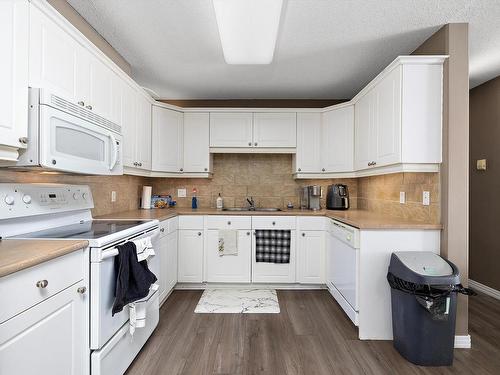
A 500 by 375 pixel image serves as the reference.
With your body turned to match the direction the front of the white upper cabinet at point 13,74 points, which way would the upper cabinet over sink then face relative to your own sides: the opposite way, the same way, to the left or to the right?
to the right

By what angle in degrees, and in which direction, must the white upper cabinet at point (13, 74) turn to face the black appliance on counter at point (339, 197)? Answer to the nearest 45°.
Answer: approximately 45° to its left

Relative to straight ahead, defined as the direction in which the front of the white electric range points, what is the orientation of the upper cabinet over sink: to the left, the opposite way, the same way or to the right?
to the right

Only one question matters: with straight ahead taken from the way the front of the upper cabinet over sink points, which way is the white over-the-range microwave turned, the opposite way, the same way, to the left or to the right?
to the left

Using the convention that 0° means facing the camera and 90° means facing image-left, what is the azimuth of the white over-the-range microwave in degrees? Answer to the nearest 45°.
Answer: approximately 315°
